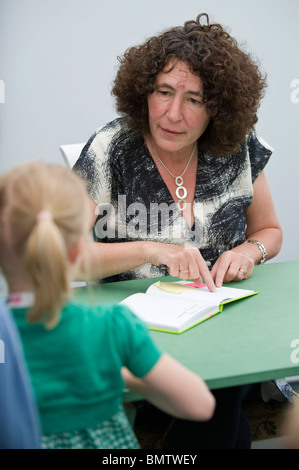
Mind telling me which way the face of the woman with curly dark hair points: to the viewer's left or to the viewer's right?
to the viewer's left

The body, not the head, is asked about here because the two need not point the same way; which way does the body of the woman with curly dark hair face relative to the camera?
toward the camera
